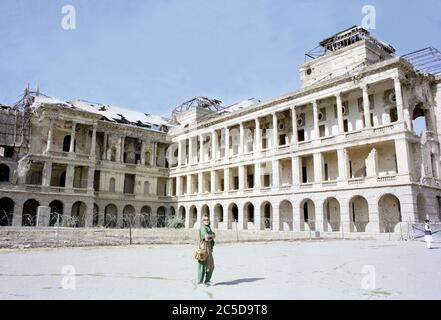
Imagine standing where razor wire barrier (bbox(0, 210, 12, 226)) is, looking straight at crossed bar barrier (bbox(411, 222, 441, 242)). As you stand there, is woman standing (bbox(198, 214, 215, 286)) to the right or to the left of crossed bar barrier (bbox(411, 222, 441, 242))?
right
